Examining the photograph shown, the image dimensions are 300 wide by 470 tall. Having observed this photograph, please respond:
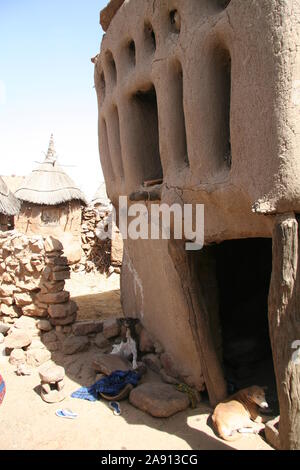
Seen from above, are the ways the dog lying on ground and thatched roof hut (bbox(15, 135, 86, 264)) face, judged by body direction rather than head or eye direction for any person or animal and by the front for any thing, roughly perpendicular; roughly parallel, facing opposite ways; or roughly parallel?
roughly perpendicular

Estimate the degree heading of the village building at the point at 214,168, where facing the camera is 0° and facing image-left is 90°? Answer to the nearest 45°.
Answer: approximately 45°

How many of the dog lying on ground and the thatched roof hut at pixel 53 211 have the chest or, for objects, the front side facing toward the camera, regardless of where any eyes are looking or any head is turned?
1

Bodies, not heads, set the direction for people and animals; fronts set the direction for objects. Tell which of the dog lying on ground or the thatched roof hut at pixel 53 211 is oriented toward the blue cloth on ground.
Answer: the thatched roof hut

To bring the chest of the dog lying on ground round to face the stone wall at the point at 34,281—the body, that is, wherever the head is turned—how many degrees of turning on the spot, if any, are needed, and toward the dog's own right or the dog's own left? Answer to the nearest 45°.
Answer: approximately 90° to the dog's own left

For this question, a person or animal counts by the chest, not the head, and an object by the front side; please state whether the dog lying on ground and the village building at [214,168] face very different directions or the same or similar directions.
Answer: very different directions

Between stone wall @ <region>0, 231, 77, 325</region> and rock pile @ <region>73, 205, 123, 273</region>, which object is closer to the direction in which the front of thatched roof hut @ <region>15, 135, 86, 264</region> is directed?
the stone wall

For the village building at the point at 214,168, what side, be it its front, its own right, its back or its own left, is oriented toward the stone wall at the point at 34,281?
right
